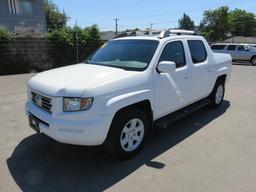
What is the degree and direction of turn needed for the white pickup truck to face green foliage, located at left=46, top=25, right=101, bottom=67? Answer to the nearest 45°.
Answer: approximately 135° to its right

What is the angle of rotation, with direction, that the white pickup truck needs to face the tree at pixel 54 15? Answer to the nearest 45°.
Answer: approximately 135° to its right

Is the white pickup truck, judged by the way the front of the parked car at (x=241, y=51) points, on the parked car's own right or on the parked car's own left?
on the parked car's own right

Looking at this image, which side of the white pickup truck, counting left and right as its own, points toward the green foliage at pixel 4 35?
right

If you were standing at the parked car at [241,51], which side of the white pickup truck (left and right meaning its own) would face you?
back

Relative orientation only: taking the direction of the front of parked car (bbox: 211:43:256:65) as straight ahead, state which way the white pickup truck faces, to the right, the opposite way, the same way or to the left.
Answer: to the right

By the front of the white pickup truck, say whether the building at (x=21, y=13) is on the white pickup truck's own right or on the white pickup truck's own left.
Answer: on the white pickup truck's own right
